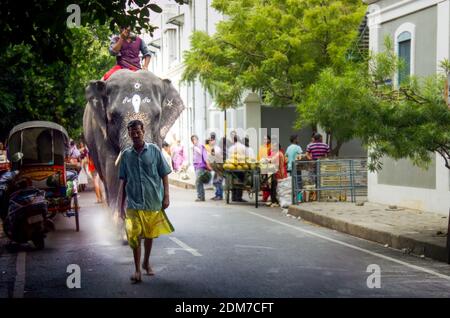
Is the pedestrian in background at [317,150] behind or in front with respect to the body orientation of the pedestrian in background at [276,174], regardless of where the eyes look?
behind

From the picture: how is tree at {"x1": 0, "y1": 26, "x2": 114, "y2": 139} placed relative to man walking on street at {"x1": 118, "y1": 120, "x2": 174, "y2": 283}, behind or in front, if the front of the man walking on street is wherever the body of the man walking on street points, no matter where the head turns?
behind

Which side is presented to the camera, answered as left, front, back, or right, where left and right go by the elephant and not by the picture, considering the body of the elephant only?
front

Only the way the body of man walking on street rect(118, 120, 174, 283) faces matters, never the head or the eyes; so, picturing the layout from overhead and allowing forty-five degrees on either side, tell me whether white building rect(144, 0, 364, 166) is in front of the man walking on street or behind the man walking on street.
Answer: behind

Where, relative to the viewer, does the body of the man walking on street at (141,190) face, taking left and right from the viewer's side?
facing the viewer

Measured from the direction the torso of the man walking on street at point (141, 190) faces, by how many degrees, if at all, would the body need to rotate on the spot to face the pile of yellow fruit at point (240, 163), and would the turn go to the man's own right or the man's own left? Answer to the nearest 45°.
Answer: approximately 180°
